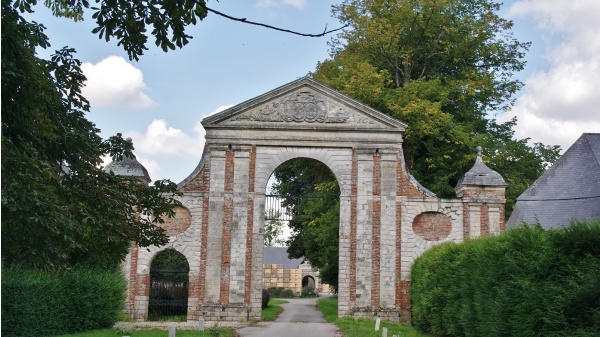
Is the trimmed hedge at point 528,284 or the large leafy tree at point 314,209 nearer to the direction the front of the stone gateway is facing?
the trimmed hedge

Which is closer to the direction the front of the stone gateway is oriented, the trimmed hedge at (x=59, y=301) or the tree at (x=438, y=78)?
the trimmed hedge

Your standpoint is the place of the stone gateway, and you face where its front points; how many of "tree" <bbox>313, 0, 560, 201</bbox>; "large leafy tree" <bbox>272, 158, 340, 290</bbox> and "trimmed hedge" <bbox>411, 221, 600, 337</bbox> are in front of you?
1

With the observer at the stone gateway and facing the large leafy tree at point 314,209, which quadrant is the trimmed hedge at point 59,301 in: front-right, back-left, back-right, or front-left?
back-left

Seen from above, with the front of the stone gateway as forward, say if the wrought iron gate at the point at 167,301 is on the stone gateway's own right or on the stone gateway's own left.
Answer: on the stone gateway's own right

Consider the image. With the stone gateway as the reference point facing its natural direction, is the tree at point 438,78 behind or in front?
behind

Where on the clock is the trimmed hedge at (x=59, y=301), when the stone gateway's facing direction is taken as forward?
The trimmed hedge is roughly at 2 o'clock from the stone gateway.

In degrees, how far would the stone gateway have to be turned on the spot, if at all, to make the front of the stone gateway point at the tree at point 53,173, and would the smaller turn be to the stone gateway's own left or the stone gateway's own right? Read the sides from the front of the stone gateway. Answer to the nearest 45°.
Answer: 0° — it already faces it

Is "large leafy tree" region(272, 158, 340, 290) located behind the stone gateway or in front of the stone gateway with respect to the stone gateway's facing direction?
behind

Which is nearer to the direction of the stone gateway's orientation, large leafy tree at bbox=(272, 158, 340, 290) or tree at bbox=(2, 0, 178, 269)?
the tree

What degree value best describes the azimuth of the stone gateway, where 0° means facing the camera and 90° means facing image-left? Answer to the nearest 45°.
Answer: approximately 0°

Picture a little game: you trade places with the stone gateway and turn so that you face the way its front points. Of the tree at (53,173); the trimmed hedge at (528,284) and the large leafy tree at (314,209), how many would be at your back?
1
